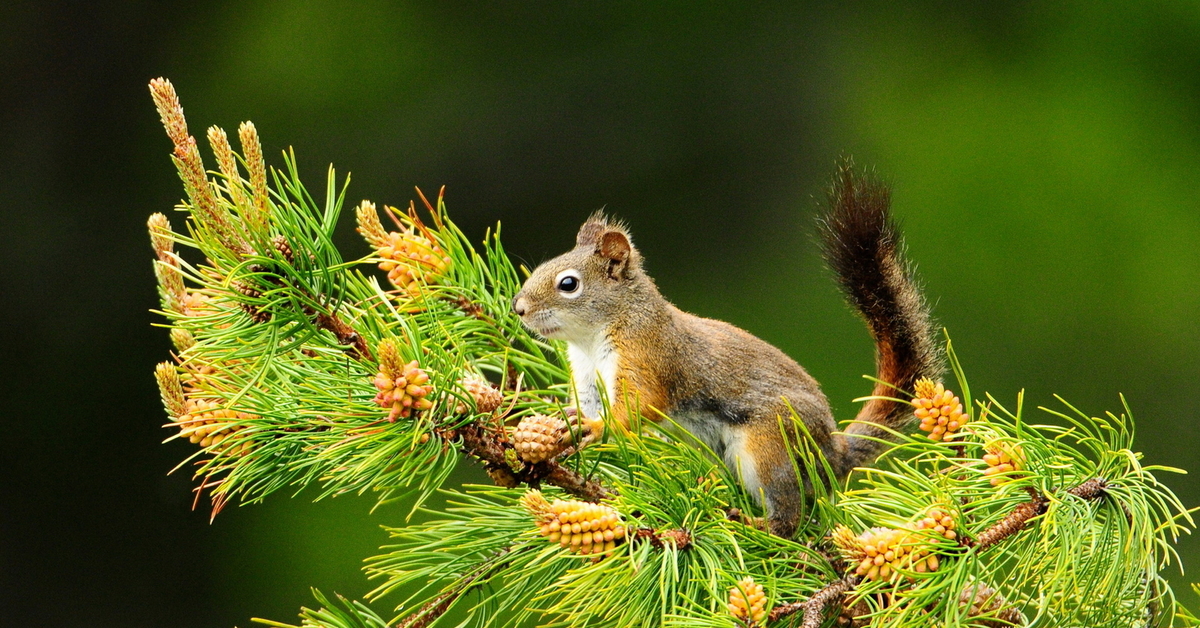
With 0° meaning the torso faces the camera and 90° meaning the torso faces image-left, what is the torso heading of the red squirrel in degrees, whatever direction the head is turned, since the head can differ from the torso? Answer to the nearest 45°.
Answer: approximately 90°
